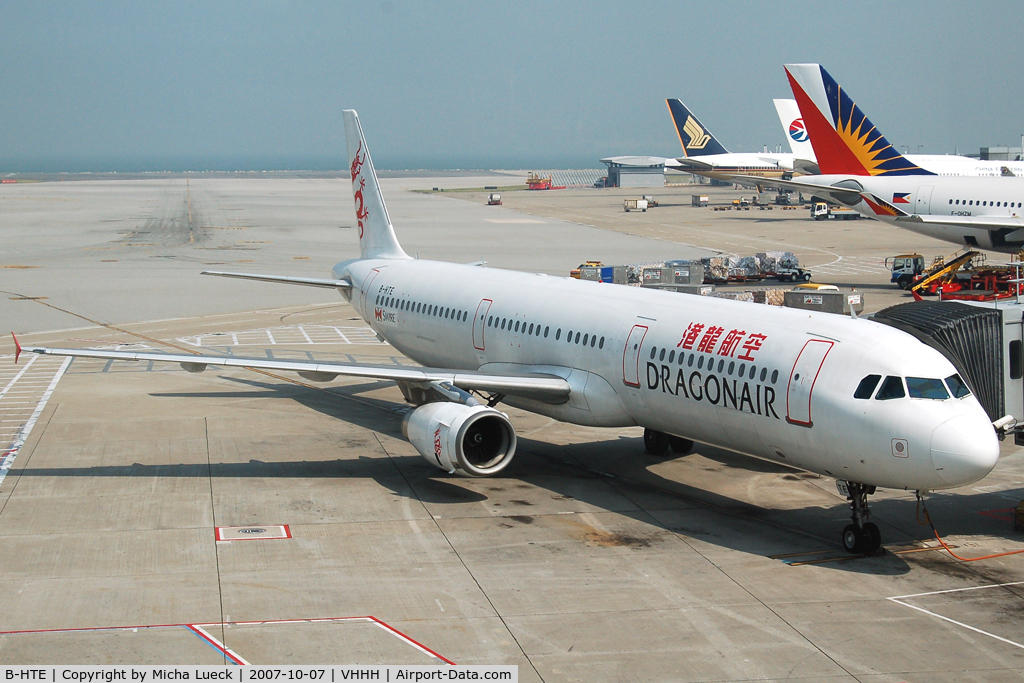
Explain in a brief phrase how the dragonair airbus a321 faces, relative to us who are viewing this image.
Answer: facing the viewer and to the right of the viewer

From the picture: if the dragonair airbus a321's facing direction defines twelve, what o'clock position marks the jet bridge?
The jet bridge is roughly at 11 o'clock from the dragonair airbus a321.
